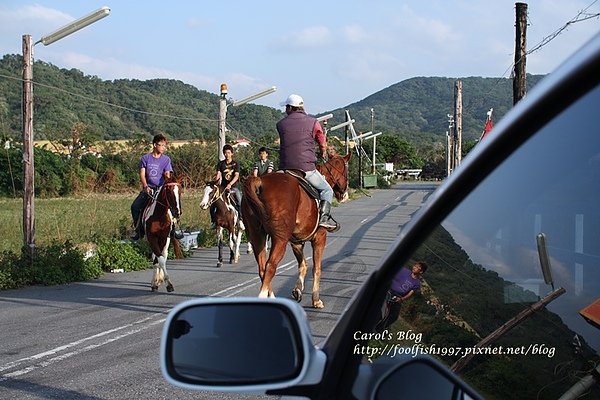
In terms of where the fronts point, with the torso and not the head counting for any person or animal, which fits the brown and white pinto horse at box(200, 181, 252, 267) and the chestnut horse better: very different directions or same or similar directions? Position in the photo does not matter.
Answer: very different directions

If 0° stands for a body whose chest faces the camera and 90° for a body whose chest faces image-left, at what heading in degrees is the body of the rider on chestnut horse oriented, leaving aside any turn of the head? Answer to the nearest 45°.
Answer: approximately 225°

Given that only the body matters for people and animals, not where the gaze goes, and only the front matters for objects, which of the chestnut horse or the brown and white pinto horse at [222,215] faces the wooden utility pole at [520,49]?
the chestnut horse

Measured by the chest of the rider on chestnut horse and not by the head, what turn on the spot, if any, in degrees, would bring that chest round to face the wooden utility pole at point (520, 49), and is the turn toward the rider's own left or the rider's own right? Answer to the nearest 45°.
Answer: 0° — they already face it

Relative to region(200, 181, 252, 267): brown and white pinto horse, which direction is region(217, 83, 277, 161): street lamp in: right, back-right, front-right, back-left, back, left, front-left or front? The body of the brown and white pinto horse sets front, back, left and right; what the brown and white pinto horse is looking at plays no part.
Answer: back-right

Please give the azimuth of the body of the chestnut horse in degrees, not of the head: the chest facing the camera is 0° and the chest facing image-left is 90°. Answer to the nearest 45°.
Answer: approximately 225°

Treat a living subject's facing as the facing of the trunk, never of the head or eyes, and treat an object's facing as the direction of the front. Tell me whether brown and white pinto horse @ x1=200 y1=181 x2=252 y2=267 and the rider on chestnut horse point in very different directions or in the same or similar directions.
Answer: very different directions

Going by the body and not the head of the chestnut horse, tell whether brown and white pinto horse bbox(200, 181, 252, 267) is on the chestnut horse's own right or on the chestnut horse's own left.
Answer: on the chestnut horse's own left

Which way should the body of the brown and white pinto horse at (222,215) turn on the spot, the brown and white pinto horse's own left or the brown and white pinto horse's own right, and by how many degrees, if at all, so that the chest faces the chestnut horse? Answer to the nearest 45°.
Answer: approximately 45° to the brown and white pinto horse's own left

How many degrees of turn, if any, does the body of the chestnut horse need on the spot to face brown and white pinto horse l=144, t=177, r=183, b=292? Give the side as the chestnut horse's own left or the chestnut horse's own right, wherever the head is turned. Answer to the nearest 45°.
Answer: approximately 90° to the chestnut horse's own left

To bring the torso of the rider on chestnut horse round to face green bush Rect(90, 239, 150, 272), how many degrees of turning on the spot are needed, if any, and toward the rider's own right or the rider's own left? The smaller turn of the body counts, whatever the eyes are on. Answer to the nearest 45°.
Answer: approximately 90° to the rider's own left

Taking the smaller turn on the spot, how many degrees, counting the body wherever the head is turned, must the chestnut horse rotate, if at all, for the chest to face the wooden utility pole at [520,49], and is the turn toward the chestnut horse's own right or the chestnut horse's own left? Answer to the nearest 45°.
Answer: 0° — it already faces it

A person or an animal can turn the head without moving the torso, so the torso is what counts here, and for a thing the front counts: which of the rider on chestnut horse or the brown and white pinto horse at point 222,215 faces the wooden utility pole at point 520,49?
the rider on chestnut horse

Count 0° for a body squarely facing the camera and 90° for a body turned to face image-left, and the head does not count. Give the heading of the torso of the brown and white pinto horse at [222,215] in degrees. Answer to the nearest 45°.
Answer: approximately 45°
